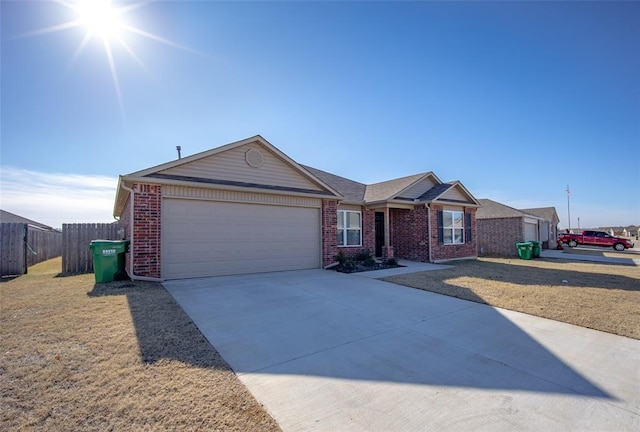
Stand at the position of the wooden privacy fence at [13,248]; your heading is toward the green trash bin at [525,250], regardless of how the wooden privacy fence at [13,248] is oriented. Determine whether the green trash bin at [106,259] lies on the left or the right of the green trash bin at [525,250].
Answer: right

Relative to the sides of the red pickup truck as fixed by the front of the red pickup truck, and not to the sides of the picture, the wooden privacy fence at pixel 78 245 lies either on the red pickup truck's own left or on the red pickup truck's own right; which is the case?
on the red pickup truck's own right

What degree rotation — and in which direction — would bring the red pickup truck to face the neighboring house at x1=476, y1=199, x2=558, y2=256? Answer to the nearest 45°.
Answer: approximately 135° to its right

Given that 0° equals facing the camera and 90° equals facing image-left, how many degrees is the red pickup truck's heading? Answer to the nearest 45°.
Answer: approximately 270°

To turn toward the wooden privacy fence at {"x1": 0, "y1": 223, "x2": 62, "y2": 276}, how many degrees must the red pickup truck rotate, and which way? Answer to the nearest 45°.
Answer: approximately 135° to its right
